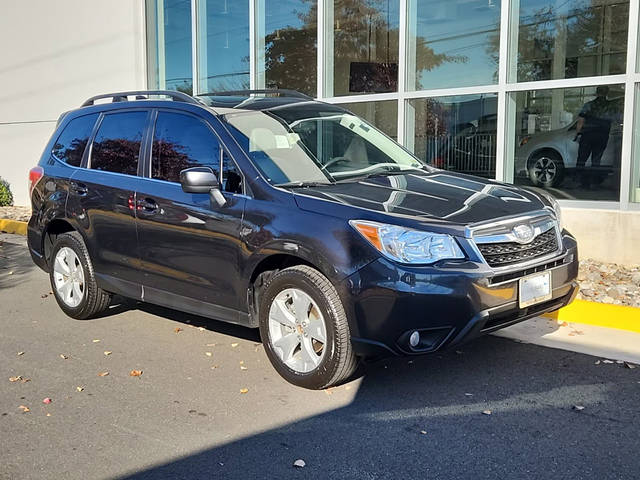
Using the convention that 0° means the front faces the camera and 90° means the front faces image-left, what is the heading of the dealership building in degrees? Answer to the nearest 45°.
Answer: approximately 45°
